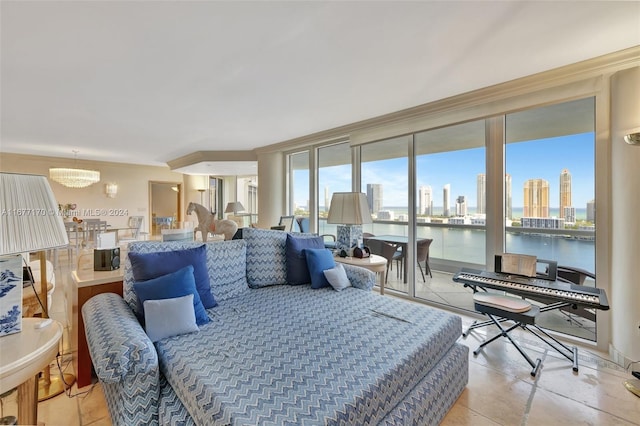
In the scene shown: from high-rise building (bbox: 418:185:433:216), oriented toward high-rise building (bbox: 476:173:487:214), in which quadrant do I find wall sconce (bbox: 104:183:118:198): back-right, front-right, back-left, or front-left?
back-right

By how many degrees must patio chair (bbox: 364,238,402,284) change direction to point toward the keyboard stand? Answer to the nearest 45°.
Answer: approximately 90° to its right

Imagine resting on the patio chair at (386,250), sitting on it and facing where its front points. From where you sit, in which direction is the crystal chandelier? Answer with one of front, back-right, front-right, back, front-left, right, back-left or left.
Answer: back-left

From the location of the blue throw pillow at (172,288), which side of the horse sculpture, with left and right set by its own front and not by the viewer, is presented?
left

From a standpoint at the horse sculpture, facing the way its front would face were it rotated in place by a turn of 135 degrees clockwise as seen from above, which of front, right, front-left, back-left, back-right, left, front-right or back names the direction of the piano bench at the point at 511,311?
right

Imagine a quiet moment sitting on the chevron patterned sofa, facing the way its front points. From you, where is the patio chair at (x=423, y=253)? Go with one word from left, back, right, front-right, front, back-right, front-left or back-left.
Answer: left

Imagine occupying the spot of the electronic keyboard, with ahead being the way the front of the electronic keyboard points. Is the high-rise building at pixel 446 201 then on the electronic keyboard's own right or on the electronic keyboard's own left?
on the electronic keyboard's own right

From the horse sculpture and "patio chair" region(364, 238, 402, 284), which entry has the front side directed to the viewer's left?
the horse sculpture

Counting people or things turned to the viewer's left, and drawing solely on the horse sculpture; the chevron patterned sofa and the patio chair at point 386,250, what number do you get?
1

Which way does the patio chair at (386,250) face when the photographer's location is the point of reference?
facing away from the viewer and to the right of the viewer

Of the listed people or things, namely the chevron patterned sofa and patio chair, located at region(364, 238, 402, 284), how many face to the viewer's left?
0

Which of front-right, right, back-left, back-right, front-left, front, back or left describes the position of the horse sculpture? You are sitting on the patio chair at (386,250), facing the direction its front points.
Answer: back-left

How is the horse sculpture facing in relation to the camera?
to the viewer's left

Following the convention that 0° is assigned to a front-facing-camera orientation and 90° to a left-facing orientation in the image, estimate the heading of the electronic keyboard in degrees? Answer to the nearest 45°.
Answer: approximately 45°

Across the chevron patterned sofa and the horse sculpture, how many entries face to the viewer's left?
1
